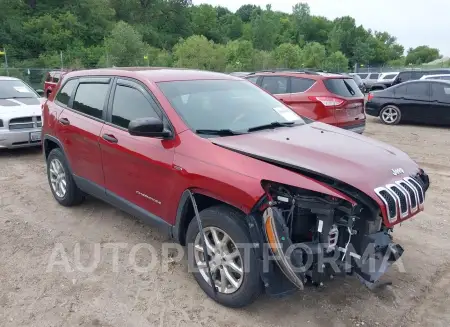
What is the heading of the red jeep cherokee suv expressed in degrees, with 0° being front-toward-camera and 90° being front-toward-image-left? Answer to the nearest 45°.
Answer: approximately 315°

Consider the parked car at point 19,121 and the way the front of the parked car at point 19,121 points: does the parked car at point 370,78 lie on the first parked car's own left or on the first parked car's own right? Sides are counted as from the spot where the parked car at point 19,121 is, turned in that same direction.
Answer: on the first parked car's own left

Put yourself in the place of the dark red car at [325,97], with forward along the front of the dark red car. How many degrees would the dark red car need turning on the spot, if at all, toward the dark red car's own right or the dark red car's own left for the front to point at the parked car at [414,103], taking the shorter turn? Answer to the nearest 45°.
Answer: approximately 90° to the dark red car's own right

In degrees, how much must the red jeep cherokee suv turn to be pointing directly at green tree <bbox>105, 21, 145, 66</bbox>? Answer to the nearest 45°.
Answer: approximately 135° to its left

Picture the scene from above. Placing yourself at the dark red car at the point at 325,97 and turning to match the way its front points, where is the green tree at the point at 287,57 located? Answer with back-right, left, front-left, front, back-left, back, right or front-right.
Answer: front-right

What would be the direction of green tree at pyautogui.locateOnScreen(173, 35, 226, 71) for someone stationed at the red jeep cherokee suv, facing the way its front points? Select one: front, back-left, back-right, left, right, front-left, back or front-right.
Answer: back-left

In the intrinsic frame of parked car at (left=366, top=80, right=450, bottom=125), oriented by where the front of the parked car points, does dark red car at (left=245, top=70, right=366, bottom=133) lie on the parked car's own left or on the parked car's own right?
on the parked car's own right

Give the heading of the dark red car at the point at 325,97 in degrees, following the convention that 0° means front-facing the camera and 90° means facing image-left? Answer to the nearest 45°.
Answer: approximately 135°

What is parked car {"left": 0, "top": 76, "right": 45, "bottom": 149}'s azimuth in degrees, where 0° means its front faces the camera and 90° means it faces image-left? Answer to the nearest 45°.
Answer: approximately 315°
